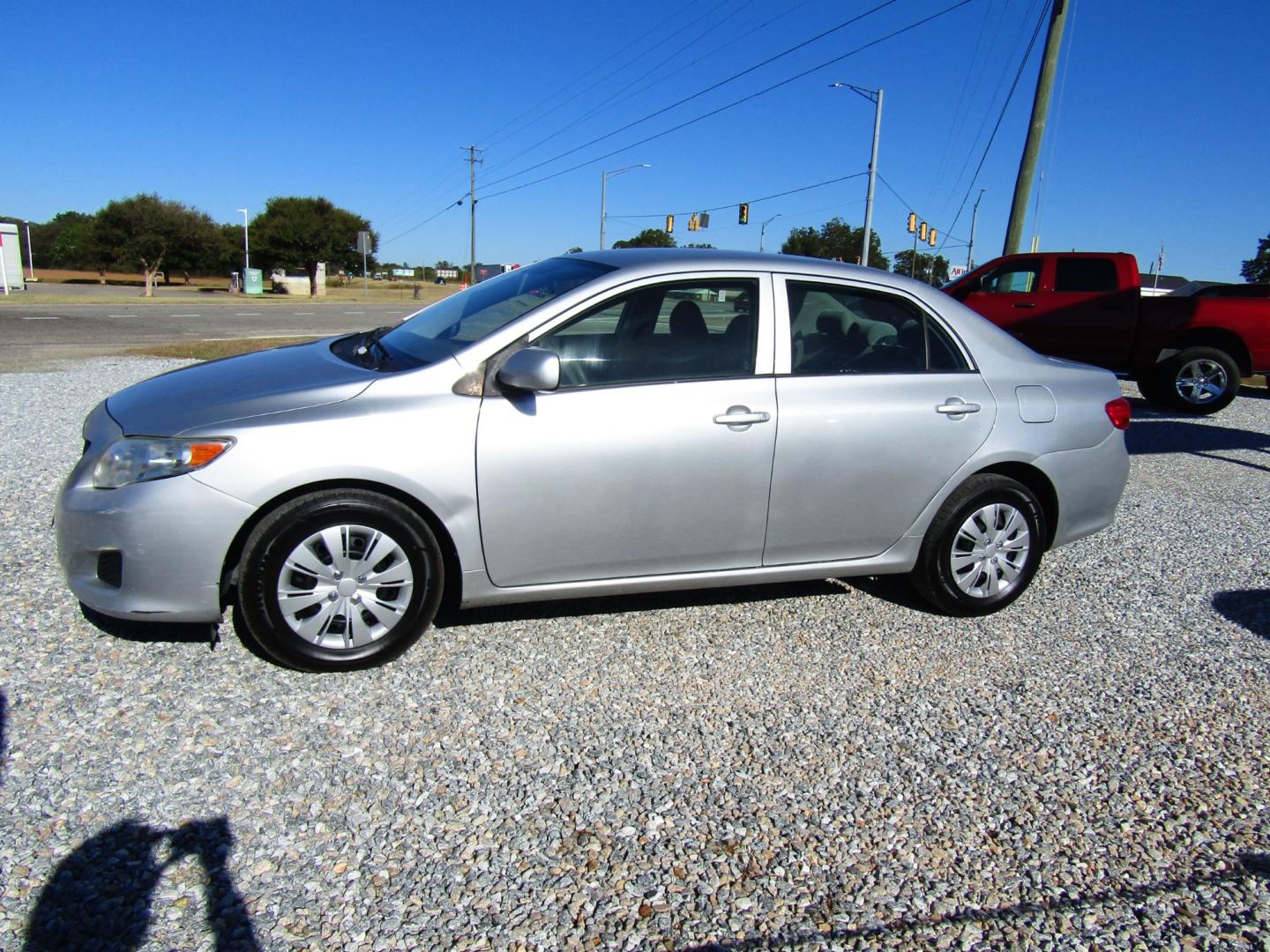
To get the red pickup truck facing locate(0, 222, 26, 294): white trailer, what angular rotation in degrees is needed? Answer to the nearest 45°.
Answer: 0° — it already faces it

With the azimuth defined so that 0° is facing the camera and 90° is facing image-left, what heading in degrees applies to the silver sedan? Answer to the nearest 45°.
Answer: approximately 90°

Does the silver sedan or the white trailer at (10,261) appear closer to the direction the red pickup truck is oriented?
the white trailer

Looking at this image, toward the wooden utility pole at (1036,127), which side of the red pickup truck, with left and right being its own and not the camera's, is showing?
right

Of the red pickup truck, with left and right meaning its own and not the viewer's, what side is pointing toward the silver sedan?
left

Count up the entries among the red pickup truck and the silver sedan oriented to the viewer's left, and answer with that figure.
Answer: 2

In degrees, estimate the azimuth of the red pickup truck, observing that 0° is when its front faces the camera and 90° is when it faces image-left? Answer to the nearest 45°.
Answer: approximately 90°
